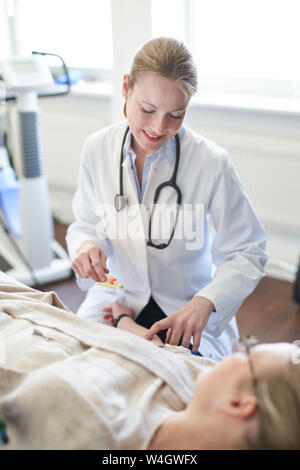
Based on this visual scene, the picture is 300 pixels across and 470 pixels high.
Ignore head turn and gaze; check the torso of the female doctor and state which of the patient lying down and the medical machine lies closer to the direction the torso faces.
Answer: the patient lying down

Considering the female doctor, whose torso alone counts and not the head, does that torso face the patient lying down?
yes

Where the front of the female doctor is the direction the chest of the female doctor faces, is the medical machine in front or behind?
behind

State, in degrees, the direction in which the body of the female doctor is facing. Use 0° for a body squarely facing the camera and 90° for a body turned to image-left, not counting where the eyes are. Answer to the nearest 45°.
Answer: approximately 0°
